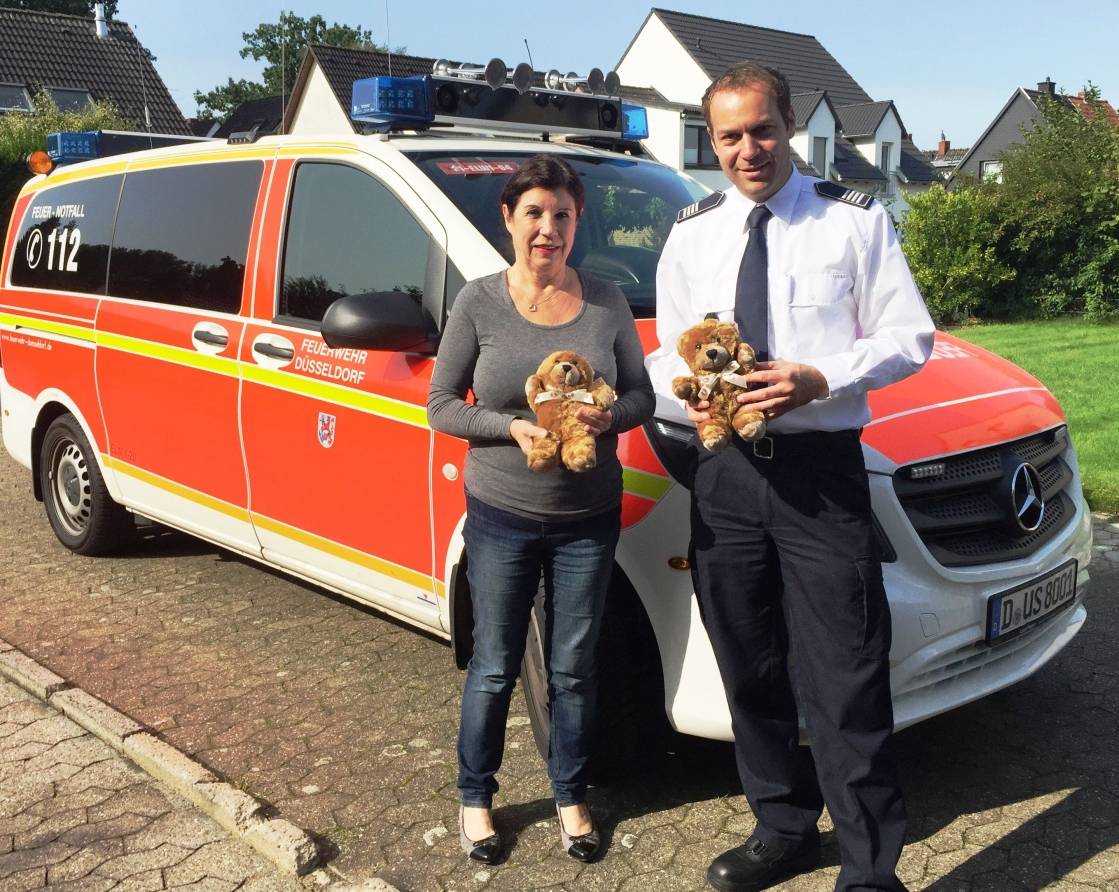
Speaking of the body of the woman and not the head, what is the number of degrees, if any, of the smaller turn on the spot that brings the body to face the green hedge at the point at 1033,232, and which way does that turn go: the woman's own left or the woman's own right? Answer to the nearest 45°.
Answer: approximately 135° to the woman's own left

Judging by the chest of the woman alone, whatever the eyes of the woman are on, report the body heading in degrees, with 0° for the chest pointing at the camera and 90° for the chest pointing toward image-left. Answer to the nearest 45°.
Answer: approximately 0°

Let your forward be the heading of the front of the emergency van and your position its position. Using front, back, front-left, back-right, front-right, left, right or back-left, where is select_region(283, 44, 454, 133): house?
back-left

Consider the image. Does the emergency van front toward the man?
yes

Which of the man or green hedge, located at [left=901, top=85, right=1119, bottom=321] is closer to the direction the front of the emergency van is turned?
the man

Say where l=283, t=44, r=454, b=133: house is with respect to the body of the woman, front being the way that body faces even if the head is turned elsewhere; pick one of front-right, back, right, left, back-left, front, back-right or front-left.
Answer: back

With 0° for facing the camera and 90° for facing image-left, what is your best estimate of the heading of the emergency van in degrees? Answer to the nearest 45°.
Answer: approximately 315°

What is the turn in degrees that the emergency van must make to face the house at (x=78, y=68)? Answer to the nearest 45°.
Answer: approximately 135° to its left
